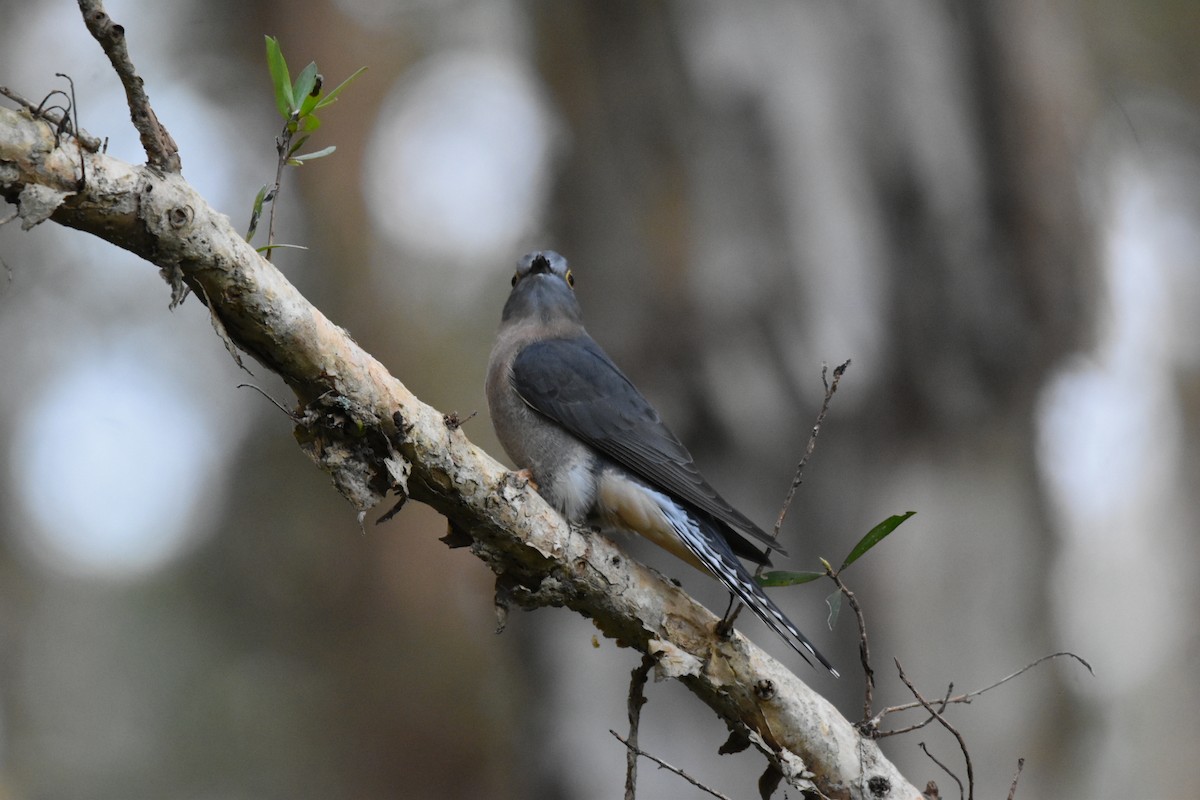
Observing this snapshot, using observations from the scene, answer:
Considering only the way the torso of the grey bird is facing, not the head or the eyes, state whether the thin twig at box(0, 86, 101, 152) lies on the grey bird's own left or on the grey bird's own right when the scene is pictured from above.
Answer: on the grey bird's own left

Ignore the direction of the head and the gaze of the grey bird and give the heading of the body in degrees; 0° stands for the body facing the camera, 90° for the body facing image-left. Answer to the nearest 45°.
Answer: approximately 90°
